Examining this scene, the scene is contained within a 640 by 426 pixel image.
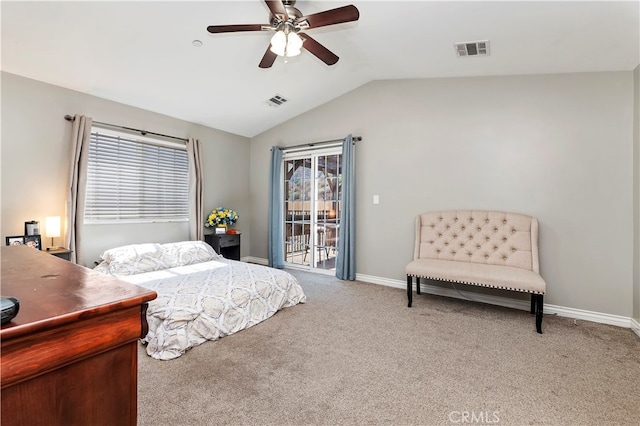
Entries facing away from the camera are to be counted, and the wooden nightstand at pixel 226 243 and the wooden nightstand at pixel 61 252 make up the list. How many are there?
0

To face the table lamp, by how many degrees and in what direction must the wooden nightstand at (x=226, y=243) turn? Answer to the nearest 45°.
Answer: approximately 90° to its right

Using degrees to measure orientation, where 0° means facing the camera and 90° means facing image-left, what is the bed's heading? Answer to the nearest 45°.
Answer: approximately 315°

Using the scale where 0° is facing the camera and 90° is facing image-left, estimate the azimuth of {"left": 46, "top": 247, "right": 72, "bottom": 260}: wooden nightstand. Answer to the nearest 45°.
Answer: approximately 315°

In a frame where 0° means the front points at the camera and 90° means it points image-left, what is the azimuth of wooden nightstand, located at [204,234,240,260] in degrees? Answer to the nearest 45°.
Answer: approximately 315°
